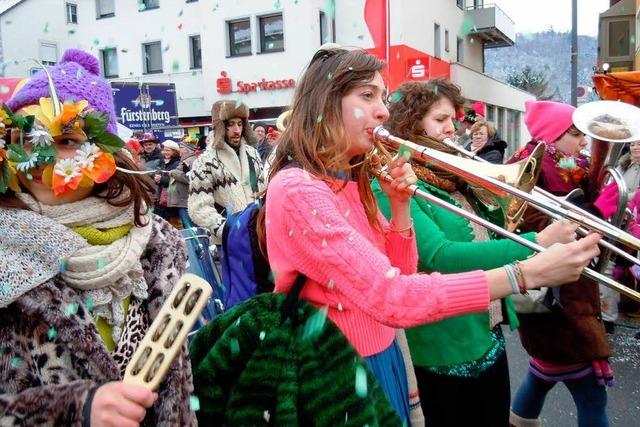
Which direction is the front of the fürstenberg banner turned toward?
toward the camera

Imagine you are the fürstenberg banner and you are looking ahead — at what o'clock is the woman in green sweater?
The woman in green sweater is roughly at 12 o'clock from the fürstenberg banner.

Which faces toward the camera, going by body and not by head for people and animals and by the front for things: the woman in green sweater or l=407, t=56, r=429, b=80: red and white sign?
the red and white sign

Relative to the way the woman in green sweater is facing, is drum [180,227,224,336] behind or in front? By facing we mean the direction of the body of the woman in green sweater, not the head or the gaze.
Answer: behind

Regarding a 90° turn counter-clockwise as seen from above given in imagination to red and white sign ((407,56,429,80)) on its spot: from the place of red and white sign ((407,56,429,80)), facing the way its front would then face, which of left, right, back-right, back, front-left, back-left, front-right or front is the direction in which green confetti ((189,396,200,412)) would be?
right

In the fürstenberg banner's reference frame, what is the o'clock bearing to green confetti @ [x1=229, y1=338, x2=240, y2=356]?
The green confetti is roughly at 12 o'clock from the fürstenberg banner.

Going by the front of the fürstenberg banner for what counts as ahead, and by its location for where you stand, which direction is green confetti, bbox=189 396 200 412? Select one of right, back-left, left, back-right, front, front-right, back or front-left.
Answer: front

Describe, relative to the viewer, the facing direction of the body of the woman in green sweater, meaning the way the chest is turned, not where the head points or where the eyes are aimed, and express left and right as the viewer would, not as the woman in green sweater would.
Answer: facing to the right of the viewer

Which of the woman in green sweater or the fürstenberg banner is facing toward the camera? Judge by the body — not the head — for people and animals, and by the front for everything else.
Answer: the fürstenberg banner

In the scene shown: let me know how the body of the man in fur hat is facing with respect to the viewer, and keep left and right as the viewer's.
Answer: facing the viewer and to the right of the viewer

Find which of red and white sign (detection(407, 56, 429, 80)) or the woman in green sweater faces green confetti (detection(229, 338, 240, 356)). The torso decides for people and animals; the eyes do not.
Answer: the red and white sign

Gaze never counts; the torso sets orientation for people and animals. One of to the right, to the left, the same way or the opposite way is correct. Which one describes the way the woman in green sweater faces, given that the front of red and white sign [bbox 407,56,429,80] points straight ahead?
to the left

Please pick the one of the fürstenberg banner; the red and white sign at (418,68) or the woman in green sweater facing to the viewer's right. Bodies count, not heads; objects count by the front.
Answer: the woman in green sweater

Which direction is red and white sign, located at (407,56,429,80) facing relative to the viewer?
toward the camera

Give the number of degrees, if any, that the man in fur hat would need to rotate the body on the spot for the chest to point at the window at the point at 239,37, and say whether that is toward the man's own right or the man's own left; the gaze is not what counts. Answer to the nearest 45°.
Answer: approximately 135° to the man's own left

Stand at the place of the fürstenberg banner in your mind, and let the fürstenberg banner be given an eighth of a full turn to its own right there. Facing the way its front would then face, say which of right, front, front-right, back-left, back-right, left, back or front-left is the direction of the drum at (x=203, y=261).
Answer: front-left
